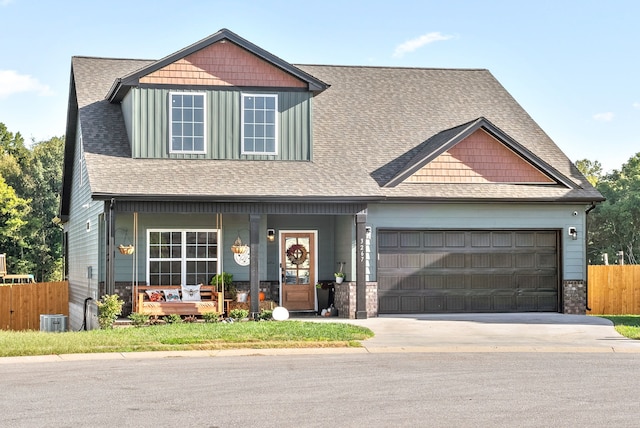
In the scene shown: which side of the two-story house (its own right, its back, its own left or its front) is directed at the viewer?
front

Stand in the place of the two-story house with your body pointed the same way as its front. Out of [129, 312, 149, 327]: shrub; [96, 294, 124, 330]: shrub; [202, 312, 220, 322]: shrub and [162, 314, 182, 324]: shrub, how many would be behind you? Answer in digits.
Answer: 0

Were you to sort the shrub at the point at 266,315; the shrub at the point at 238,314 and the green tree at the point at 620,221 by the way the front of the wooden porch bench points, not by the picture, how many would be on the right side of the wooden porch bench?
0

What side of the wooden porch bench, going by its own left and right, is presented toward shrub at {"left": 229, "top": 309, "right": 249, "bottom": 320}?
left

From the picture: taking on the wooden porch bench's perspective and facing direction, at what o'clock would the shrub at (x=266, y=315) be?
The shrub is roughly at 9 o'clock from the wooden porch bench.

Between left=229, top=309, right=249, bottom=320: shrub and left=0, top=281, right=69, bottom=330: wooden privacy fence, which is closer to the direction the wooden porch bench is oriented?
the shrub

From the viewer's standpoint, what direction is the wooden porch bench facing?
toward the camera

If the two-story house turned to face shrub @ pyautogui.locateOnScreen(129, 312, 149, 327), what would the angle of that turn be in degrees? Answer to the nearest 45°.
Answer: approximately 45° to its right

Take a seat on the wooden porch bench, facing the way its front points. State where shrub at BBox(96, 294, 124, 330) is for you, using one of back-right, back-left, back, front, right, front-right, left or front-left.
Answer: front-right

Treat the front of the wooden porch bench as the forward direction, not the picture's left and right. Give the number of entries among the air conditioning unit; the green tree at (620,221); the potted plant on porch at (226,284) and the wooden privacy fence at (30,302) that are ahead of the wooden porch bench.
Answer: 0
